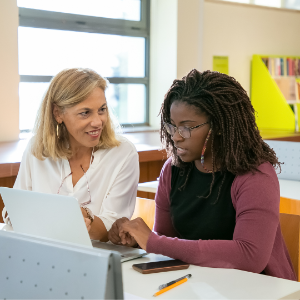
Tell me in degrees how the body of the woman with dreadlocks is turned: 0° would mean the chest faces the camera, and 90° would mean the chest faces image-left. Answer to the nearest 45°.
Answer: approximately 45°

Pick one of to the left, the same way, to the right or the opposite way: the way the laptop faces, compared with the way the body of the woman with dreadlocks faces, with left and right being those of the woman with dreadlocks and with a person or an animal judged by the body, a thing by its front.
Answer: the opposite way

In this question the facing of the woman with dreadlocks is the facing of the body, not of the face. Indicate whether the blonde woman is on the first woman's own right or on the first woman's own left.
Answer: on the first woman's own right

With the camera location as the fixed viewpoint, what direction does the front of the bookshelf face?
facing the viewer and to the right of the viewer

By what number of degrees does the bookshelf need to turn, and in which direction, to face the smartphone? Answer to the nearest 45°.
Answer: approximately 45° to its right

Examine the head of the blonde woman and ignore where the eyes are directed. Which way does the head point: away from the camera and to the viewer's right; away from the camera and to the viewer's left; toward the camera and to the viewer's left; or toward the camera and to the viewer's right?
toward the camera and to the viewer's right

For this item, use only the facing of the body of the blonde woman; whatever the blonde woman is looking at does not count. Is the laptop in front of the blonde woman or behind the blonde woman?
in front

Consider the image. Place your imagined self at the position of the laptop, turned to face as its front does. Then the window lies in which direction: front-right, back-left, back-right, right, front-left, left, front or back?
front-left

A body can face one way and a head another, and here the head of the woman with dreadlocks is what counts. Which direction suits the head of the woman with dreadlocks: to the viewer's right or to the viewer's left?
to the viewer's left

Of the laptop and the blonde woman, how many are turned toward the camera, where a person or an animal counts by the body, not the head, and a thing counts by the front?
1

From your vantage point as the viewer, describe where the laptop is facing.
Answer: facing away from the viewer and to the right of the viewer
